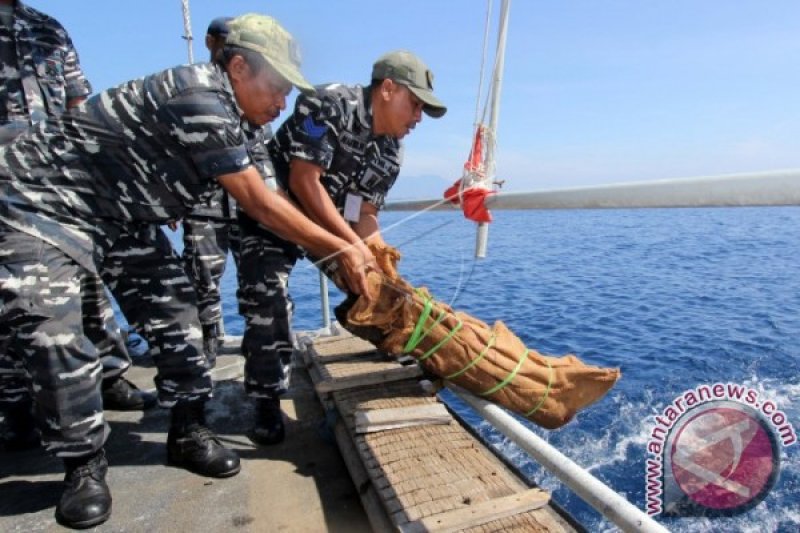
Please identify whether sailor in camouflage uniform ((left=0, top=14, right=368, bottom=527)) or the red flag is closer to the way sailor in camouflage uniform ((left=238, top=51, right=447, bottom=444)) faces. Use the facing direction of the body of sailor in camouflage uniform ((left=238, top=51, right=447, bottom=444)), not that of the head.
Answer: the red flag

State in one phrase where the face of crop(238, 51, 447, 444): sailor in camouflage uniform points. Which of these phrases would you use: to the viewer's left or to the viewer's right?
to the viewer's right

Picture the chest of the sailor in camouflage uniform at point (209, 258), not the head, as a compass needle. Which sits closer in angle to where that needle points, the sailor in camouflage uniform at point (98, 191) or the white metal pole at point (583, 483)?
the white metal pole

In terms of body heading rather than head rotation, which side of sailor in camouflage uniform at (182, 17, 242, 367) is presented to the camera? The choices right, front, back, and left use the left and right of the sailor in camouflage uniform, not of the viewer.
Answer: right

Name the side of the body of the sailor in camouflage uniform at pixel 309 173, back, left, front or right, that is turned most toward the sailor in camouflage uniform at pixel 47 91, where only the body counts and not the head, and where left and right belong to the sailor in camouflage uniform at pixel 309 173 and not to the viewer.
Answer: back

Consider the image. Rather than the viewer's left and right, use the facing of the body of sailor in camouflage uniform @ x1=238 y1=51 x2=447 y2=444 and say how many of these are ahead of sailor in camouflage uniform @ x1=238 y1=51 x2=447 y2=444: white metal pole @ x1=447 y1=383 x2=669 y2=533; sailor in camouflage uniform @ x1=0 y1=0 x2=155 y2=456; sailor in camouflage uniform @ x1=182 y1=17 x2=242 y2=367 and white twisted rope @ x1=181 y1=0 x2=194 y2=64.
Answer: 1

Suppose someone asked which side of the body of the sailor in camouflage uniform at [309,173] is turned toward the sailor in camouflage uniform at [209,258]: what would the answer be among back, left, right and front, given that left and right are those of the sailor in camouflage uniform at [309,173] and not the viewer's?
back

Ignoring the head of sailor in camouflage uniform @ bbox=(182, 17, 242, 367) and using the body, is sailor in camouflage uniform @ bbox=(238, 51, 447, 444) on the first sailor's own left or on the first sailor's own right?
on the first sailor's own right

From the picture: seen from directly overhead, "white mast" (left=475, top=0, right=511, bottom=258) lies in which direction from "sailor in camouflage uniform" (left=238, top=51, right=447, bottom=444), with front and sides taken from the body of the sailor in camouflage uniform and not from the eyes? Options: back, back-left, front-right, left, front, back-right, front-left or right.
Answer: left

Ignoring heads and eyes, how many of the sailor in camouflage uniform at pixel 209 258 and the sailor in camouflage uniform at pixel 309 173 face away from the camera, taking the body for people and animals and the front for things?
0

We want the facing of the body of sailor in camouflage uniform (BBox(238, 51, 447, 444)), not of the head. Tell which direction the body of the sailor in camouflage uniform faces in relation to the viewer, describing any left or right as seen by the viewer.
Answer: facing the viewer and to the right of the viewer

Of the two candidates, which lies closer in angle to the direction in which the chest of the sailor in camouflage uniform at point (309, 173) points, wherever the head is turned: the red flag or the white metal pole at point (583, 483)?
the white metal pole

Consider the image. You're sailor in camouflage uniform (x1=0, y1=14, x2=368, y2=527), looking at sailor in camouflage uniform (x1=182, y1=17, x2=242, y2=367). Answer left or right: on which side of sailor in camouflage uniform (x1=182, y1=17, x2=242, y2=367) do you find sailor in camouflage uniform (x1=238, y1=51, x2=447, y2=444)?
right
